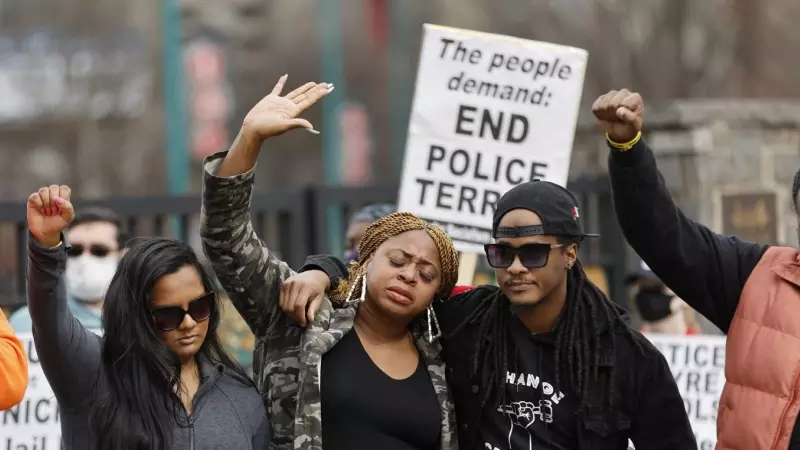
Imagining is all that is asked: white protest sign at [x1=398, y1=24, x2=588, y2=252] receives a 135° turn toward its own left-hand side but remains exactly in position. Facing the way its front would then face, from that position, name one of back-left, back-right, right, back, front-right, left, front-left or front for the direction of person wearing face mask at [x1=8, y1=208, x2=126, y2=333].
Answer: back-left

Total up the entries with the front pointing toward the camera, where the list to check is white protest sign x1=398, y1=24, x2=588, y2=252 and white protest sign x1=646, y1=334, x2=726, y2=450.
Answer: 2

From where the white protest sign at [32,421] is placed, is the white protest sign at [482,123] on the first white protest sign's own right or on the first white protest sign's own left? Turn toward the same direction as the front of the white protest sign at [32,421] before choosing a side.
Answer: on the first white protest sign's own left

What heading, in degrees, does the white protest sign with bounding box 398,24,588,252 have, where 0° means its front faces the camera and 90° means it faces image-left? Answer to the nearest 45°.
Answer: approximately 0°

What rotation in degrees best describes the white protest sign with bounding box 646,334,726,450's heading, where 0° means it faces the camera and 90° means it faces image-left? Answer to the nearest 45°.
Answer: approximately 0°

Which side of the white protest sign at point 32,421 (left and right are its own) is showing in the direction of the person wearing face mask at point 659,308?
left
